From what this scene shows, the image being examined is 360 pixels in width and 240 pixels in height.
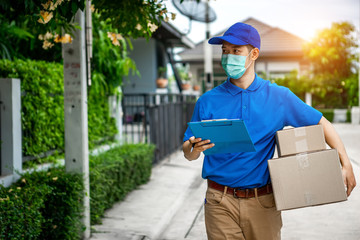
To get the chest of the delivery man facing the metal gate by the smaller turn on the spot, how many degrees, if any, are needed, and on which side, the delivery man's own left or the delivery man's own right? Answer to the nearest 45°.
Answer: approximately 180°

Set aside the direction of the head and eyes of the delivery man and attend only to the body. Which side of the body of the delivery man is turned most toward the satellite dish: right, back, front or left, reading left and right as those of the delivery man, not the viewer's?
back

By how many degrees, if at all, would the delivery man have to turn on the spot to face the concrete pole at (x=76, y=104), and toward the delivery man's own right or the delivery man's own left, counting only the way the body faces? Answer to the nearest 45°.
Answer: approximately 135° to the delivery man's own right

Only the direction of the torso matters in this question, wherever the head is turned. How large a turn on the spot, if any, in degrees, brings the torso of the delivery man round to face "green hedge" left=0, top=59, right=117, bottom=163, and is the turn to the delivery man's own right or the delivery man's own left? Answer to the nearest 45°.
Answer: approximately 135° to the delivery man's own right

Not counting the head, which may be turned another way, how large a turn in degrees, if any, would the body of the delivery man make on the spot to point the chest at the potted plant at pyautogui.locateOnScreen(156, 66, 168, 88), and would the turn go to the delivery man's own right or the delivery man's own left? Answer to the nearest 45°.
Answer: approximately 180°

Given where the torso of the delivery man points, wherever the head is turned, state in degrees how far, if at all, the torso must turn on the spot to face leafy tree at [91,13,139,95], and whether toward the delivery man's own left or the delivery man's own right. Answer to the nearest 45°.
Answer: approximately 135° to the delivery man's own right

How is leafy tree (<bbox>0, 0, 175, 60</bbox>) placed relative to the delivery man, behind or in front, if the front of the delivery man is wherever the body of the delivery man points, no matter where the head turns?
behind

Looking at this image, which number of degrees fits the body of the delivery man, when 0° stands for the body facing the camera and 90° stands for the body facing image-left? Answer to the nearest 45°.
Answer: approximately 0°

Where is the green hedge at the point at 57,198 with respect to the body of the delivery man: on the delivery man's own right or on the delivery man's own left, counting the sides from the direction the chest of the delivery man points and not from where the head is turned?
on the delivery man's own right

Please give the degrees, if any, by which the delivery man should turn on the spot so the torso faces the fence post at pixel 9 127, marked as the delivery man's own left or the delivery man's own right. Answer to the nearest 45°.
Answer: approximately 135° to the delivery man's own right
